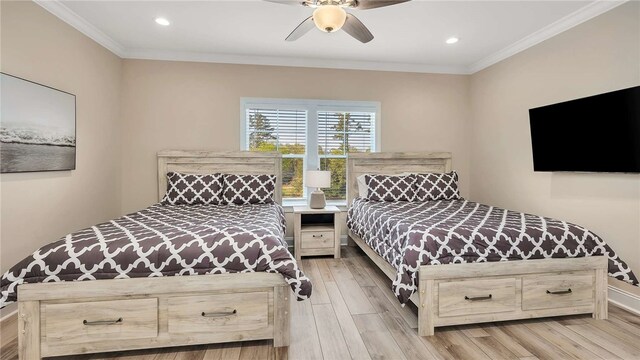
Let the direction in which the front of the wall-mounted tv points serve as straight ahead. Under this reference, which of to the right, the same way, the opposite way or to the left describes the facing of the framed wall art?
the opposite way

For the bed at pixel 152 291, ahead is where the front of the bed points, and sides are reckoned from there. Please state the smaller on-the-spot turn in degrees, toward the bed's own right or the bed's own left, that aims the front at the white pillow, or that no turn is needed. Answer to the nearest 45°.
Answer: approximately 135° to the bed's own left

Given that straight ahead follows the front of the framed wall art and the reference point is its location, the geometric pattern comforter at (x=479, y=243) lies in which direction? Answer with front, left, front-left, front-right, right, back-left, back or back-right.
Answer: front

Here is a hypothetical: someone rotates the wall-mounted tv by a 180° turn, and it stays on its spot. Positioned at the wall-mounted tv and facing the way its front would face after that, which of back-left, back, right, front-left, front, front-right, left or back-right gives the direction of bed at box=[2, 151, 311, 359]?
back

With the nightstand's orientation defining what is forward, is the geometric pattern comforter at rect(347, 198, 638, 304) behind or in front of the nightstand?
in front

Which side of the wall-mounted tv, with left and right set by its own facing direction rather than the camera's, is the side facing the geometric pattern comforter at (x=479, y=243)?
front

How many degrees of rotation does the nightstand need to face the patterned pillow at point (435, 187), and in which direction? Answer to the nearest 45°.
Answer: approximately 90° to its left

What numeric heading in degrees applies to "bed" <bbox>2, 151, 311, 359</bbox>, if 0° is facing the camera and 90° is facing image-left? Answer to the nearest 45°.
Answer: approximately 0°

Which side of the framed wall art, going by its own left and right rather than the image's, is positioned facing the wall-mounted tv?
front

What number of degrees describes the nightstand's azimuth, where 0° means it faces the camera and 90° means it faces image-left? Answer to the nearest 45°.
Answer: approximately 0°

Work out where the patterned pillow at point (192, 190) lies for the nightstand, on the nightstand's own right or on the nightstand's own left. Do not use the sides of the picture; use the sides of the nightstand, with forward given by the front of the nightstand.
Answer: on the nightstand's own right

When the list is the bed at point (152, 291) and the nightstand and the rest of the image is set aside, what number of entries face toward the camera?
2

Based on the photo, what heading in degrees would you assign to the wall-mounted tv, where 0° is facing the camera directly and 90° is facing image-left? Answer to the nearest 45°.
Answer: approximately 45°

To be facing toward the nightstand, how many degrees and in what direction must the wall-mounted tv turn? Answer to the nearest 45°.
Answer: approximately 45° to its right

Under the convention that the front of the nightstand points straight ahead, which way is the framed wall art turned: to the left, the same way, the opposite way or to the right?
to the left
